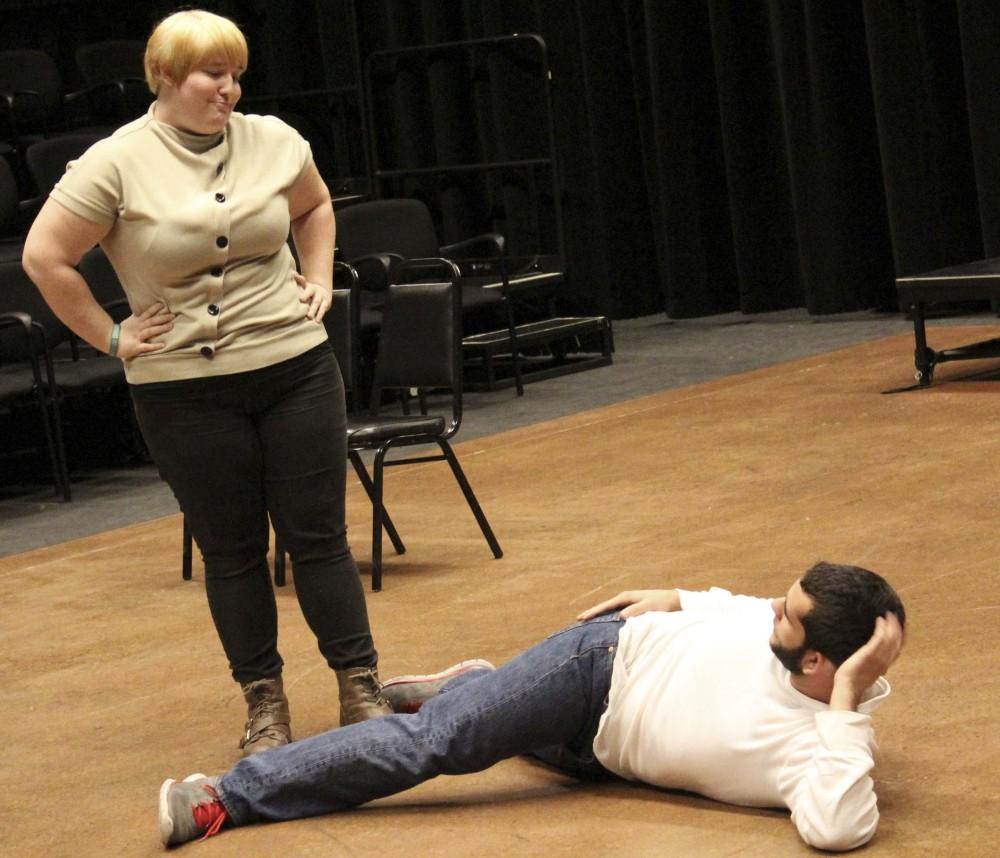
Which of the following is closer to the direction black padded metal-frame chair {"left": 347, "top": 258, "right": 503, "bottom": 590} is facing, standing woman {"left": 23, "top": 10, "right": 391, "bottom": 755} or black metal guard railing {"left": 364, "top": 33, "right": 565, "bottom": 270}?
the standing woman

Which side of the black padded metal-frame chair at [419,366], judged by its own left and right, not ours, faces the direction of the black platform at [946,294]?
back

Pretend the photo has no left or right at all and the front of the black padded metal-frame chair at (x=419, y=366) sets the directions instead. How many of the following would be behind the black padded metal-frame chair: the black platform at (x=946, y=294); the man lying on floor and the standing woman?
1

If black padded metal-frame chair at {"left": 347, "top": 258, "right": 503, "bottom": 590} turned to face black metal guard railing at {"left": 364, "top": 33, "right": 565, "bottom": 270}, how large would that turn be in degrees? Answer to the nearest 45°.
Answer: approximately 135° to its right

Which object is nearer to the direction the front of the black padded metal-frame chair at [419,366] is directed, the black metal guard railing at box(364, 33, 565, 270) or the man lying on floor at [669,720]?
the man lying on floor

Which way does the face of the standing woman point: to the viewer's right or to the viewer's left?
to the viewer's right

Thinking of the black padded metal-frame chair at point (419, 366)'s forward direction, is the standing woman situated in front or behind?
in front

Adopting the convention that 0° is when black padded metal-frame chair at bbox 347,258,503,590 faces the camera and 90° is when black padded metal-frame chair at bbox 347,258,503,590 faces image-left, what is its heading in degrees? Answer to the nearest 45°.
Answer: approximately 45°

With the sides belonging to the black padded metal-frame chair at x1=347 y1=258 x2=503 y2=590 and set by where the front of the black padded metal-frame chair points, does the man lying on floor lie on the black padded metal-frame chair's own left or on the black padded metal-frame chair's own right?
on the black padded metal-frame chair's own left
